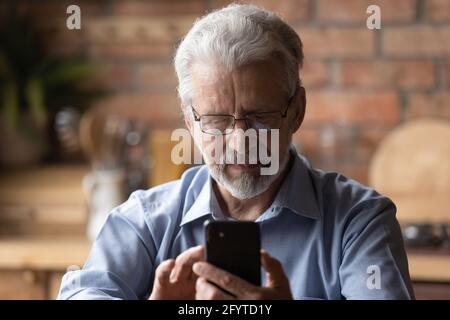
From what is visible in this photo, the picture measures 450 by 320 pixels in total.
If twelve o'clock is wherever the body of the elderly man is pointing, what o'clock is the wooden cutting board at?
The wooden cutting board is roughly at 7 o'clock from the elderly man.

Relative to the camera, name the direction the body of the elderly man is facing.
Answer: toward the camera

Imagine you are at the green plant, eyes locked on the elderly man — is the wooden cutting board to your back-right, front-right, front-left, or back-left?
front-left

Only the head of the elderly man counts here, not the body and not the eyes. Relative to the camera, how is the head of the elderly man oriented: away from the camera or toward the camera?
toward the camera

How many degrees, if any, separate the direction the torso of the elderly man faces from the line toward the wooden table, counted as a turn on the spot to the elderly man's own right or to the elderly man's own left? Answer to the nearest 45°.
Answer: approximately 135° to the elderly man's own right

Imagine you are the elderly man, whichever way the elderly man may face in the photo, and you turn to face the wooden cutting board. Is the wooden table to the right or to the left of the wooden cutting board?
left

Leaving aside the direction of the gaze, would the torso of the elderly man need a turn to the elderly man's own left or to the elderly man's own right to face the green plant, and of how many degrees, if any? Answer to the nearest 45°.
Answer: approximately 135° to the elderly man's own right
